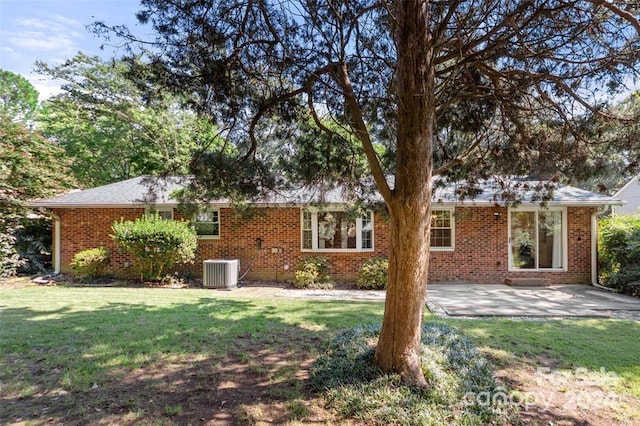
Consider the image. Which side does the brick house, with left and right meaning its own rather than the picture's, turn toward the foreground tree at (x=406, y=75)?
back

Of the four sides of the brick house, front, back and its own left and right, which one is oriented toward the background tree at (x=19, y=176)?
left

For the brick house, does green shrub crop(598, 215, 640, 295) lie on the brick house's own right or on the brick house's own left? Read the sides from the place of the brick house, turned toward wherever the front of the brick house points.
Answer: on the brick house's own right

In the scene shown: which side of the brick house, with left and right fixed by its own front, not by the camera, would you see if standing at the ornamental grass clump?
back

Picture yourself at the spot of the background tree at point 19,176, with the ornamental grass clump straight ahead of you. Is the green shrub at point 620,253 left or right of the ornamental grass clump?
left

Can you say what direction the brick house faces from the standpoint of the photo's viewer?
facing away from the viewer

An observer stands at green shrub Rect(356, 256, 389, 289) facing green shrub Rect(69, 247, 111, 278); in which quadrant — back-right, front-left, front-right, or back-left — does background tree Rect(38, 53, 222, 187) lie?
front-right
